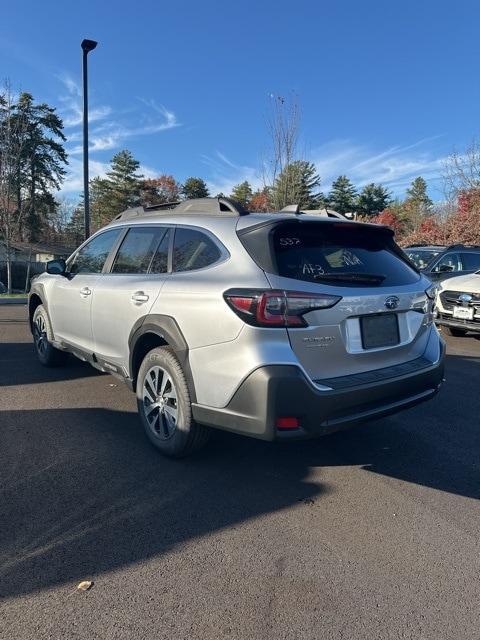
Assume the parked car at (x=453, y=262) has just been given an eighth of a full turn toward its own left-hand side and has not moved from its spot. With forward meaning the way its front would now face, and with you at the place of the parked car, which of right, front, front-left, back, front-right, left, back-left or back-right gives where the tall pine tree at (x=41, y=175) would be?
back-right

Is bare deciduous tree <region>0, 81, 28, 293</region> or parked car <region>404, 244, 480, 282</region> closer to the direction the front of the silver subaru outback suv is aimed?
the bare deciduous tree

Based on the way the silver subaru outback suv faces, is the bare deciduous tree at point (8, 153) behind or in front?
in front

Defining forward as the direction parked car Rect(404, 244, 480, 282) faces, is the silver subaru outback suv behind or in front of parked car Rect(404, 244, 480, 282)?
in front

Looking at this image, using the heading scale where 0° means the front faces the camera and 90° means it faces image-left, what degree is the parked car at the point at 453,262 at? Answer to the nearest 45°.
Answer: approximately 45°

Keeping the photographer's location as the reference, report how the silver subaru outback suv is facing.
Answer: facing away from the viewer and to the left of the viewer

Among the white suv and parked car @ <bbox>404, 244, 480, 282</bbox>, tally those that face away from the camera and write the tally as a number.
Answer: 0

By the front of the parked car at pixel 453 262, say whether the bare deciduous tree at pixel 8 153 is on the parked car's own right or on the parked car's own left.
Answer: on the parked car's own right

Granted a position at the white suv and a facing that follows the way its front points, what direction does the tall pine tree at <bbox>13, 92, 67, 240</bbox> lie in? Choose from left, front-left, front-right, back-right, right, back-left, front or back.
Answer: right

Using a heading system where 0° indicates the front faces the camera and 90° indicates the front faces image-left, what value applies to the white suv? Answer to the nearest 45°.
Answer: approximately 45°
